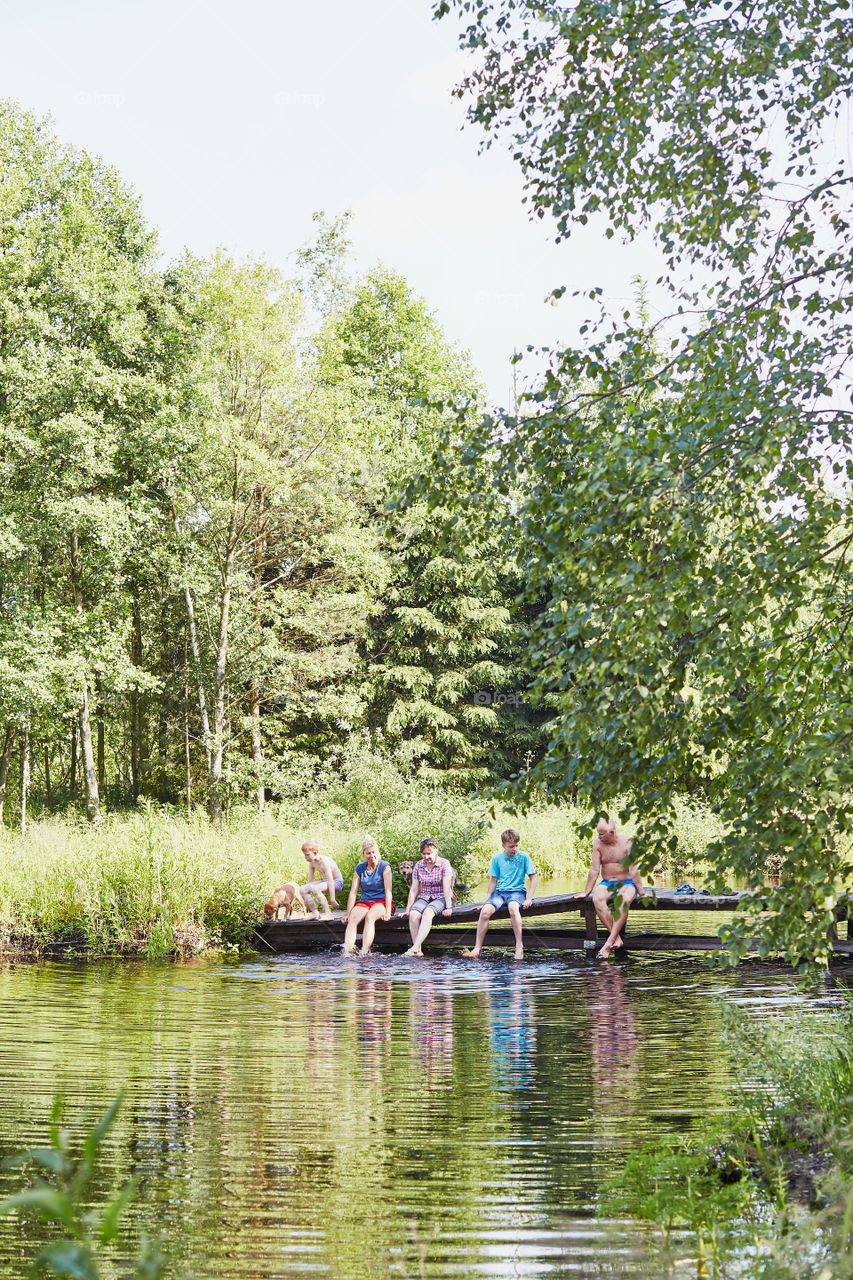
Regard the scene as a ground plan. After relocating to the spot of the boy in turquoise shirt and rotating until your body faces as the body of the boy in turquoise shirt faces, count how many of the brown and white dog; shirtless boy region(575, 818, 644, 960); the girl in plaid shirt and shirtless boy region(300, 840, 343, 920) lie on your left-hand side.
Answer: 1

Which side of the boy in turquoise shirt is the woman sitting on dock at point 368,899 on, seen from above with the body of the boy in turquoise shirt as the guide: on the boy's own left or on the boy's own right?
on the boy's own right

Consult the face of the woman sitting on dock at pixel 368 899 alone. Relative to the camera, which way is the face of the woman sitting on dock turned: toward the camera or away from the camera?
toward the camera

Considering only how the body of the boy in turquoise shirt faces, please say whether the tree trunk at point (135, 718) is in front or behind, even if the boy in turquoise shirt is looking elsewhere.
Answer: behind

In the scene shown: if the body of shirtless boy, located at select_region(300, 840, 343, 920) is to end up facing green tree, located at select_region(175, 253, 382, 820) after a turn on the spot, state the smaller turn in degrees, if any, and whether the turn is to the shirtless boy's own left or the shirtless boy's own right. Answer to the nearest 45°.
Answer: approximately 135° to the shirtless boy's own right

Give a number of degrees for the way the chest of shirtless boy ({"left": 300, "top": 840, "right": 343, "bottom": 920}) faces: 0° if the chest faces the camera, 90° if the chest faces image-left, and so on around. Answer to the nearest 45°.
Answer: approximately 45°

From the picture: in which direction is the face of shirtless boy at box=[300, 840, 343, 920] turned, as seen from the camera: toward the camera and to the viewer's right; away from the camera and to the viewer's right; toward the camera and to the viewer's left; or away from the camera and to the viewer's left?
toward the camera and to the viewer's left

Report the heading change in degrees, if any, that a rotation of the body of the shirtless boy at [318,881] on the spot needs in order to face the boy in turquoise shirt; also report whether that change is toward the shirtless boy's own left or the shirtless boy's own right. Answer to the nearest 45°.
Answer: approximately 90° to the shirtless boy's own left

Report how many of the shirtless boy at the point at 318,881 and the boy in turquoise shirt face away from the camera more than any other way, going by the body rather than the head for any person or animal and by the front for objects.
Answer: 0

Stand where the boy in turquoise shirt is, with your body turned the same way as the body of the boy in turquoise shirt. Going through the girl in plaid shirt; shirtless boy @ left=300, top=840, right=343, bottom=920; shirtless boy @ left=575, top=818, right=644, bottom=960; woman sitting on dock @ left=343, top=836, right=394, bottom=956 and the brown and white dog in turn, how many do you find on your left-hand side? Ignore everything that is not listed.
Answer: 1

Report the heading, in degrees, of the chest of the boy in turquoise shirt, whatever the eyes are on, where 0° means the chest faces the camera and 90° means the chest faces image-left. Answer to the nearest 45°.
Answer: approximately 0°
